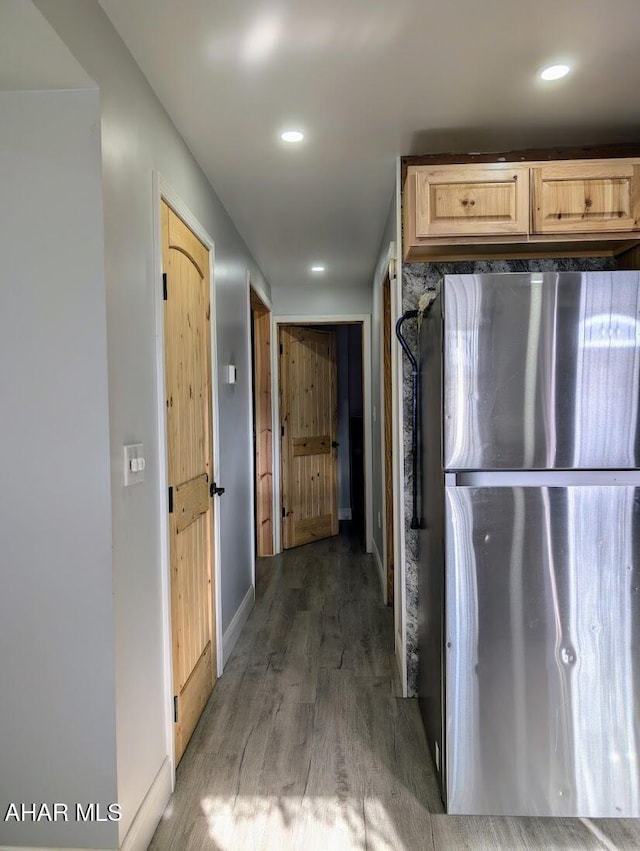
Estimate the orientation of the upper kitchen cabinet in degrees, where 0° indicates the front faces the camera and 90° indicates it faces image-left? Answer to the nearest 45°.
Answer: approximately 0°

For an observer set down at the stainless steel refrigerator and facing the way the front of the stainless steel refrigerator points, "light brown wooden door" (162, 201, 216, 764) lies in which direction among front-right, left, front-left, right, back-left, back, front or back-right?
right

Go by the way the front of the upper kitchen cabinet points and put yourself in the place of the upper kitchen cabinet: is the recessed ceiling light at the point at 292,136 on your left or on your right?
on your right

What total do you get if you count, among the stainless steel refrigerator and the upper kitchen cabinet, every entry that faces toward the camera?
2

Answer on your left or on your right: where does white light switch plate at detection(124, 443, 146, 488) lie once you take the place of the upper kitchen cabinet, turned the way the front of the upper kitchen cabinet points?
on your right

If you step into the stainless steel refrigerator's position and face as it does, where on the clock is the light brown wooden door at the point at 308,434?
The light brown wooden door is roughly at 5 o'clock from the stainless steel refrigerator.
